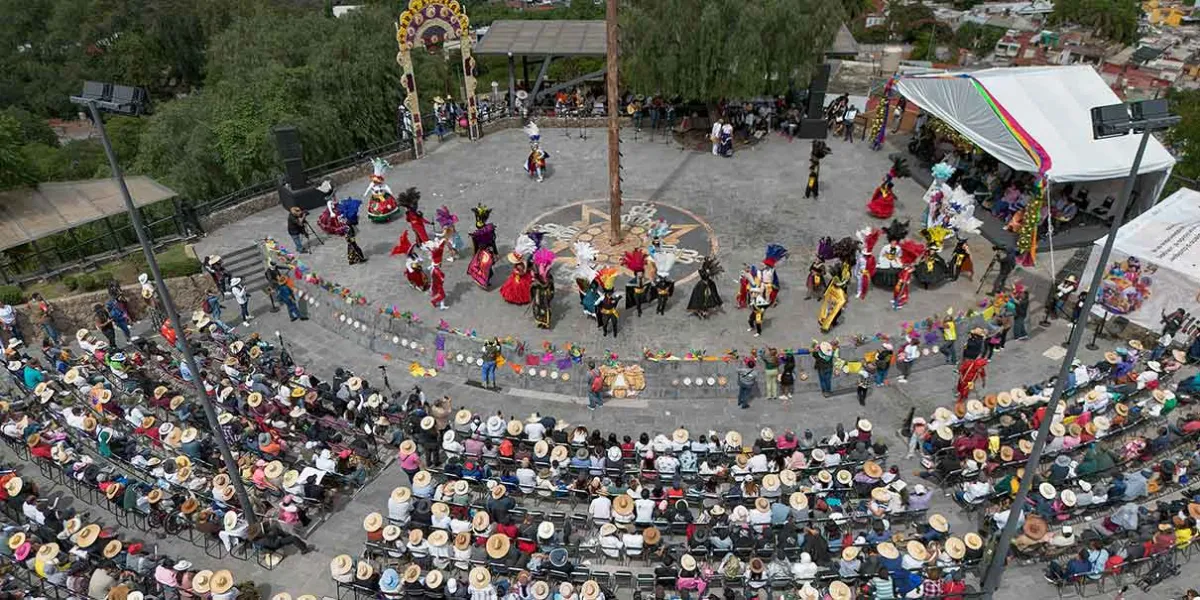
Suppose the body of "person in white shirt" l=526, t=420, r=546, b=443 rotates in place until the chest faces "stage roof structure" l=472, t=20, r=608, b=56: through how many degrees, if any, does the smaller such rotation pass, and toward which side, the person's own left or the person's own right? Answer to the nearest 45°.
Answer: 0° — they already face it

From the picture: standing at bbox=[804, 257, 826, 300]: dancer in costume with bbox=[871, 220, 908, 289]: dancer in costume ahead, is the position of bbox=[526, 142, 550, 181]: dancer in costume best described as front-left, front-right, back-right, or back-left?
back-left

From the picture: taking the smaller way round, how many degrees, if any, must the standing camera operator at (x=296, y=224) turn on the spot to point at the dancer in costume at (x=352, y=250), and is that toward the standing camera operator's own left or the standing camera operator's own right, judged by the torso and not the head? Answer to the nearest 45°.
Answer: approximately 45° to the standing camera operator's own right

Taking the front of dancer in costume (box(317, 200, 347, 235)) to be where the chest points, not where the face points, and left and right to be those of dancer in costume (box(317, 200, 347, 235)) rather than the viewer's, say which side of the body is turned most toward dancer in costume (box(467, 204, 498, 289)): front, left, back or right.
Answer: front

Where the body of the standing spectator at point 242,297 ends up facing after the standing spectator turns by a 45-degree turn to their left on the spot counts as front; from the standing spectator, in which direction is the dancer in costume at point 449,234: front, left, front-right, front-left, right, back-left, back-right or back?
front-right

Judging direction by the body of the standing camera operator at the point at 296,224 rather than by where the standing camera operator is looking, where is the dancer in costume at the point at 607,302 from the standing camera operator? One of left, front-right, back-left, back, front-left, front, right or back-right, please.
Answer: front-right

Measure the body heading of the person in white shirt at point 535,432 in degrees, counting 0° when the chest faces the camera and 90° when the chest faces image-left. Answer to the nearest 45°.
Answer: approximately 180°

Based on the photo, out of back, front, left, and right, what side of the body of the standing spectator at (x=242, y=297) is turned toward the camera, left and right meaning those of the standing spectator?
right

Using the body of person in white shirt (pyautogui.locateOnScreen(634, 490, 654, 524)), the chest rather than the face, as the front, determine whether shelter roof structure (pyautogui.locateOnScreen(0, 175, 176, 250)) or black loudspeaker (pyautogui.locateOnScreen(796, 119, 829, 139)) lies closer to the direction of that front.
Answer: the black loudspeaker

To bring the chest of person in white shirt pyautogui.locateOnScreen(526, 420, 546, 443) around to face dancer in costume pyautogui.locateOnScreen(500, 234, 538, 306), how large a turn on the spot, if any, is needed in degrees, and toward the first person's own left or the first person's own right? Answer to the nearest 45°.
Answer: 0° — they already face them

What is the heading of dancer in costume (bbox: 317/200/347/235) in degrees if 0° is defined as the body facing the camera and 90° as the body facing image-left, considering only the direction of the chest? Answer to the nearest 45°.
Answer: approximately 315°

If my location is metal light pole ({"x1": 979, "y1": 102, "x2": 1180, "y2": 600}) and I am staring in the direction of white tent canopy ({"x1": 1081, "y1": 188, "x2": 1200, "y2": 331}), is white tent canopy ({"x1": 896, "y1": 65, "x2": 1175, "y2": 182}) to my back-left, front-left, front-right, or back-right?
front-left

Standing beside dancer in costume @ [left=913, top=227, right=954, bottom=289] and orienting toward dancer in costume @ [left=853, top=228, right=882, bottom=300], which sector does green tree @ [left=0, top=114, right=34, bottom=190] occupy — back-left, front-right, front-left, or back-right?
front-right

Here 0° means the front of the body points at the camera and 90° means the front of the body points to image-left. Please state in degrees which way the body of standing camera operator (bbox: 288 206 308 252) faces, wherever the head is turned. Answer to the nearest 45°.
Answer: approximately 270°

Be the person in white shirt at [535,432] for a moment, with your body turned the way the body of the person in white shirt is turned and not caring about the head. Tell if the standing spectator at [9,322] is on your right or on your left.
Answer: on your left

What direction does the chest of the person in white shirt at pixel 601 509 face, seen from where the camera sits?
away from the camera

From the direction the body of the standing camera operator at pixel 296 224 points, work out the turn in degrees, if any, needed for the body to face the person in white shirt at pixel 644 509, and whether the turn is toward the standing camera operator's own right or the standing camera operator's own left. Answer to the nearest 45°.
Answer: approximately 90° to the standing camera operator's own right

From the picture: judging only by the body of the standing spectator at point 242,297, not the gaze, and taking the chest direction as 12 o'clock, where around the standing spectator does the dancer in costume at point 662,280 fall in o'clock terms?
The dancer in costume is roughly at 1 o'clock from the standing spectator.

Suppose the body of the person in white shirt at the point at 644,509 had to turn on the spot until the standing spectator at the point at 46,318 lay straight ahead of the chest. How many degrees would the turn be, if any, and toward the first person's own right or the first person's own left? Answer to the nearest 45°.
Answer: approximately 45° to the first person's own left

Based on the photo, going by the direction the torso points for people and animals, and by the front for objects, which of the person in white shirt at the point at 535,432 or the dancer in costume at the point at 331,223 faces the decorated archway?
the person in white shirt

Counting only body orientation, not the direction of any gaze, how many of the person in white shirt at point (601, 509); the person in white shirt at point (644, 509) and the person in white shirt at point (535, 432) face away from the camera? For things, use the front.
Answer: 3
